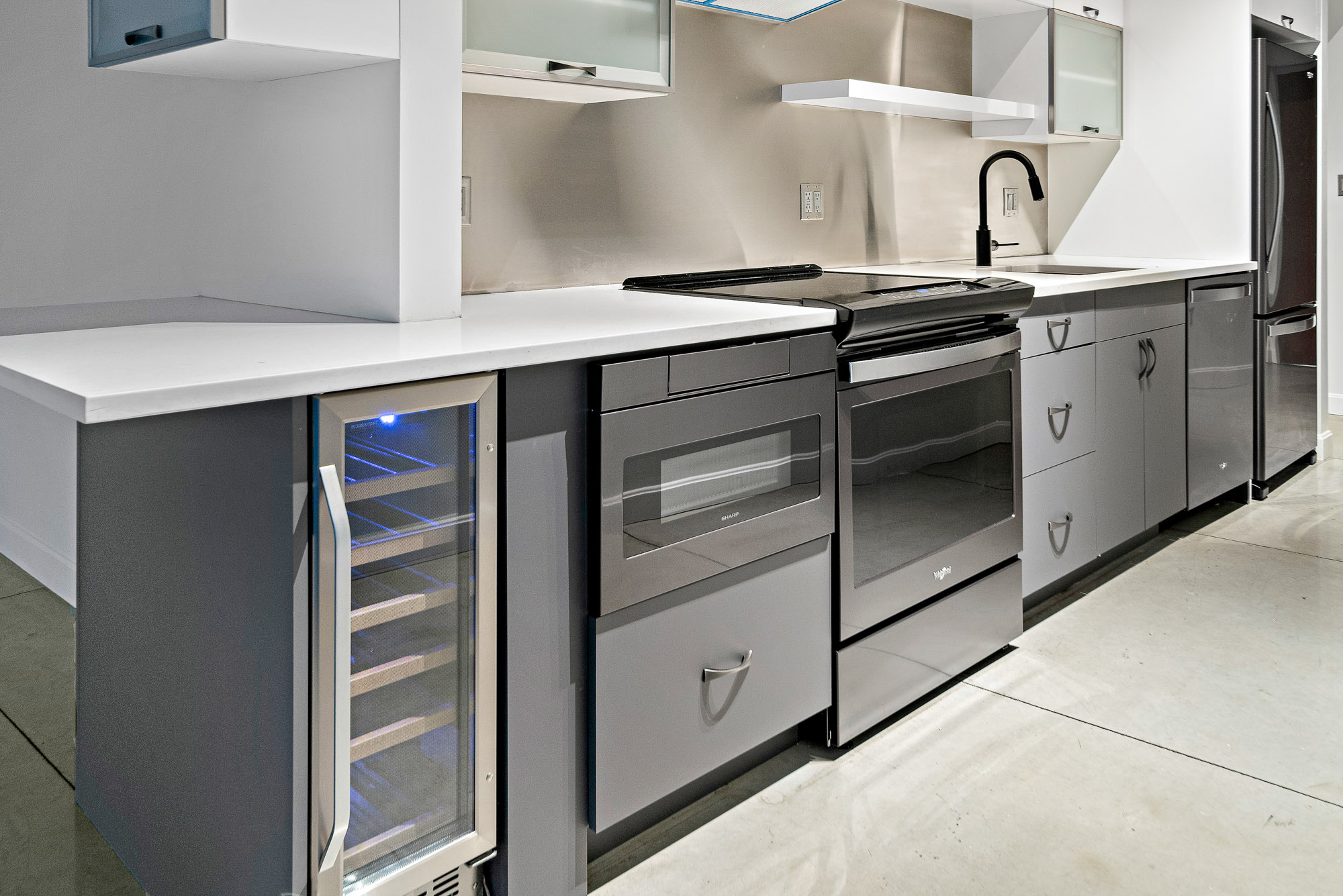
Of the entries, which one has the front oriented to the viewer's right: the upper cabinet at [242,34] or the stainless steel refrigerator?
the stainless steel refrigerator

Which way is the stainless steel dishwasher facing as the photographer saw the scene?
facing the viewer and to the right of the viewer

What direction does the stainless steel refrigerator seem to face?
to the viewer's right

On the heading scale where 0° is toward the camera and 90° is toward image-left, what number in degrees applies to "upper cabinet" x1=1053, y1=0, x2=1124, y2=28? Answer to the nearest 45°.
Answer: approximately 315°

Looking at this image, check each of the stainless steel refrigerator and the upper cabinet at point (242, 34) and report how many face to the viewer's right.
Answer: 1
